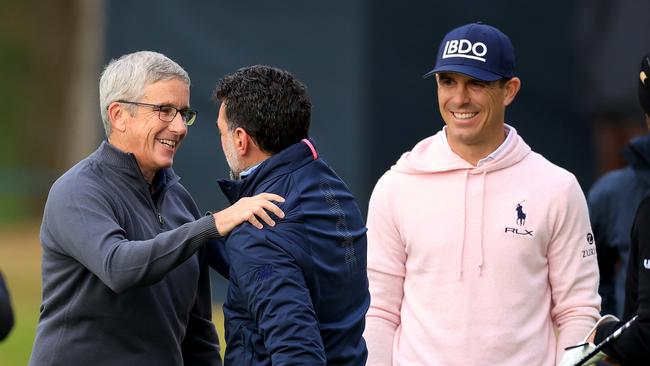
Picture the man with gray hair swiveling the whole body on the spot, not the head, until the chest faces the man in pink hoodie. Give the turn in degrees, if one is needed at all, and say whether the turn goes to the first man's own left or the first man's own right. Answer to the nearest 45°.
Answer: approximately 45° to the first man's own left

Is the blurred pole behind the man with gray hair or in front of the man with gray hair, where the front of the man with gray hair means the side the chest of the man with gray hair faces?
behind

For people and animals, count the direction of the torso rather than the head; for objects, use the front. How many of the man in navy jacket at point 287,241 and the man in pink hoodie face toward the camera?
1

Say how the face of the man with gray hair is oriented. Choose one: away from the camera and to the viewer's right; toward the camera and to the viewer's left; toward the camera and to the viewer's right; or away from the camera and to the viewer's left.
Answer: toward the camera and to the viewer's right

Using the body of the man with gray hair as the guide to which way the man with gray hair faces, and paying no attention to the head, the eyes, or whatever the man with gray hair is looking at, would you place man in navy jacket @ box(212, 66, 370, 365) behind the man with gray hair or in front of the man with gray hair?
in front

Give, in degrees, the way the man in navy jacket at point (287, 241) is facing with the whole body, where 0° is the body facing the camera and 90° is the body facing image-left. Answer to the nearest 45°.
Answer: approximately 135°

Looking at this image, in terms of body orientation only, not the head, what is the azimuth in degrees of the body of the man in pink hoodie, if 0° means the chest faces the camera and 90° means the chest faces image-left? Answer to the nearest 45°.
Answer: approximately 0°

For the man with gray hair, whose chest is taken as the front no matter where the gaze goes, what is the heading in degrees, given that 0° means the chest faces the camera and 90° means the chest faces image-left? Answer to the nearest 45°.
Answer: approximately 315°

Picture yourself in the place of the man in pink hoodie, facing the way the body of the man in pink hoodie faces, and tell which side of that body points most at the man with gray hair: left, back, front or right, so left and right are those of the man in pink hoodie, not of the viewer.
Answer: right

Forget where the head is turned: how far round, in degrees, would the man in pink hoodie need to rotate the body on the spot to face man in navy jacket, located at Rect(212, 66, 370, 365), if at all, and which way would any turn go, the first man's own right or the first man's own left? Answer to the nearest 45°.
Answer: approximately 45° to the first man's own right
